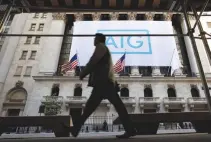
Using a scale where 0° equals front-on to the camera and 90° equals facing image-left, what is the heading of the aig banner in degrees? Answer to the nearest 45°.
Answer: approximately 0°

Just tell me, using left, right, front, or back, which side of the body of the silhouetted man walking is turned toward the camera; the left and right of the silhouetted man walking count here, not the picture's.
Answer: left

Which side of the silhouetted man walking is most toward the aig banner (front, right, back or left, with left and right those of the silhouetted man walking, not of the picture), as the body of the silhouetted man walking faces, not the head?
right

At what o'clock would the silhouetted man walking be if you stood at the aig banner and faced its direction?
The silhouetted man walking is roughly at 12 o'clock from the aig banner.

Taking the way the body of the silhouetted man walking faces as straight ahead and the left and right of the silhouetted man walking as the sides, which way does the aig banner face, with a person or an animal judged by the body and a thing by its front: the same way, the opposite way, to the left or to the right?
to the left

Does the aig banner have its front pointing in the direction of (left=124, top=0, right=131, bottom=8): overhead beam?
yes

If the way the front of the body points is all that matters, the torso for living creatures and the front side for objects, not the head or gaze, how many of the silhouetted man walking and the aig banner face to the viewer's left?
1
